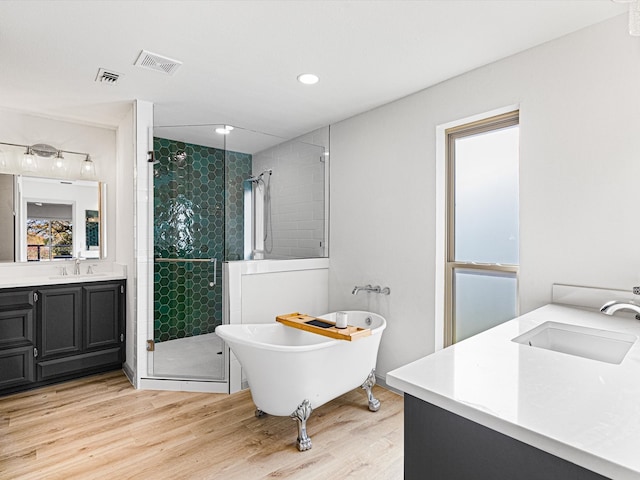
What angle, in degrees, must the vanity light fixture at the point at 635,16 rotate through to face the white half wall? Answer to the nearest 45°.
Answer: approximately 90° to its right

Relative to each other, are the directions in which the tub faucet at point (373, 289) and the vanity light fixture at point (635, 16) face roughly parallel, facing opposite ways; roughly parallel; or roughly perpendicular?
roughly parallel

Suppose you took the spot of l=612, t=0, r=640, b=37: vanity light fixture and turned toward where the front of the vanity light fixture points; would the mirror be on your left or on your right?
on your right

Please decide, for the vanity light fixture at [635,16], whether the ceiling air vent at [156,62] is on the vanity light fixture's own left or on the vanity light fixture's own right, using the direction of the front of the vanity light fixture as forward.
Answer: on the vanity light fixture's own right

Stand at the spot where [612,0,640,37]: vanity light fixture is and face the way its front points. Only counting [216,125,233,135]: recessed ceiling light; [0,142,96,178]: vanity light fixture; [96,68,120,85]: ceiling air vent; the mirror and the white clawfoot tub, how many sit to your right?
5

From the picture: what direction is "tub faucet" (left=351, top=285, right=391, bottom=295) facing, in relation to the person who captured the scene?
facing the viewer and to the left of the viewer

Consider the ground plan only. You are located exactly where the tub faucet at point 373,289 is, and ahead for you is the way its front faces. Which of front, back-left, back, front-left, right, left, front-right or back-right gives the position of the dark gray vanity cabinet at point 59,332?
front-right

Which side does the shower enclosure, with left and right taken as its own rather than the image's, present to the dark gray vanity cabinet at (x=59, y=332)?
right

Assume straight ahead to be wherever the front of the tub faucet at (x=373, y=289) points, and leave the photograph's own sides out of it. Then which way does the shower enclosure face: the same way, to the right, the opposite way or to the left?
to the left

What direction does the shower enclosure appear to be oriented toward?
toward the camera

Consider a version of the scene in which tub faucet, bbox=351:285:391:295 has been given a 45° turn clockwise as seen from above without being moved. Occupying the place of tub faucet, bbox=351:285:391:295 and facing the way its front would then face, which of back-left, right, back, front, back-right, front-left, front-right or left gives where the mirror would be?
front
